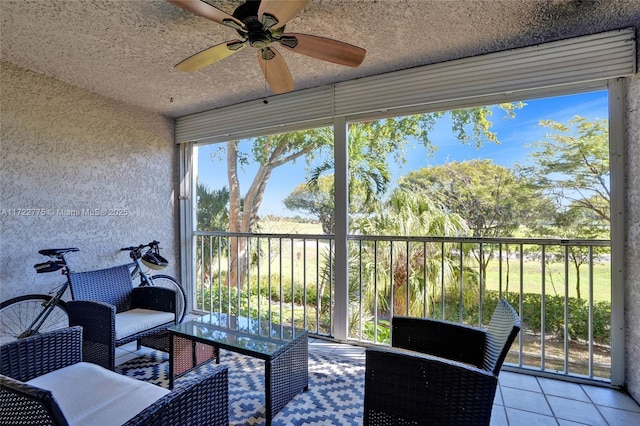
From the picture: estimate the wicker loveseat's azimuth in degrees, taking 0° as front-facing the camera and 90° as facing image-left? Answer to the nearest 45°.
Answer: approximately 225°

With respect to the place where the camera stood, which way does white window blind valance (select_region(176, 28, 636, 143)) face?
facing the viewer and to the left of the viewer

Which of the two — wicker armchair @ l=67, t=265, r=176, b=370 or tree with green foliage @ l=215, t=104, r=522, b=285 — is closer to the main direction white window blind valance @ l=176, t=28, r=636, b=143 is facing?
the wicker armchair

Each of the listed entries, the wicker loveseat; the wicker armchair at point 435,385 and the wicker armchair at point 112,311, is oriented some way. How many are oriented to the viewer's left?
1

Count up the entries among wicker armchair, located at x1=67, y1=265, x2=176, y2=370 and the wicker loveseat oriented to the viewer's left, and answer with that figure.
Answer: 0

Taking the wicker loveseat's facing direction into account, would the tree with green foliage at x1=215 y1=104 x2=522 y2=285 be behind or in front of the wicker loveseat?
in front

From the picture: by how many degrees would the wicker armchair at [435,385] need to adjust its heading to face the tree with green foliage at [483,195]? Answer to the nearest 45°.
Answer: approximately 90° to its right

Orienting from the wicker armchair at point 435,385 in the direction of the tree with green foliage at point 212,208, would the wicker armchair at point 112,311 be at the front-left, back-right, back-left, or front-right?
front-left

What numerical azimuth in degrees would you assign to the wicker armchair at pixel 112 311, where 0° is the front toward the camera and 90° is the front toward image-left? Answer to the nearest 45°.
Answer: approximately 315°

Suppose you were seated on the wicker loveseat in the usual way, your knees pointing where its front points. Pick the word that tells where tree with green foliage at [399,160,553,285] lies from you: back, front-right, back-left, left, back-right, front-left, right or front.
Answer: front-right

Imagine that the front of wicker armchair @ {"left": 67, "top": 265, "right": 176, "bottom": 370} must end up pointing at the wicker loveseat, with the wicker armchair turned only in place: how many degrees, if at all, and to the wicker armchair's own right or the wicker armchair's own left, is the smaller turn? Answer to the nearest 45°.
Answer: approximately 45° to the wicker armchair's own right

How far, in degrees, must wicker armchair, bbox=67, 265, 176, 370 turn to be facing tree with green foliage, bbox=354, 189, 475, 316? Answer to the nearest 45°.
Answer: approximately 45° to its left

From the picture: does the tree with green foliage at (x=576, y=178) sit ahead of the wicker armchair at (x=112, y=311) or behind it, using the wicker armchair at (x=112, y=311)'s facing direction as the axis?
ahead

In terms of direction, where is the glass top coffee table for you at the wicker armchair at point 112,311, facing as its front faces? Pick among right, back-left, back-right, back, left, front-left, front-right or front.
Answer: front
